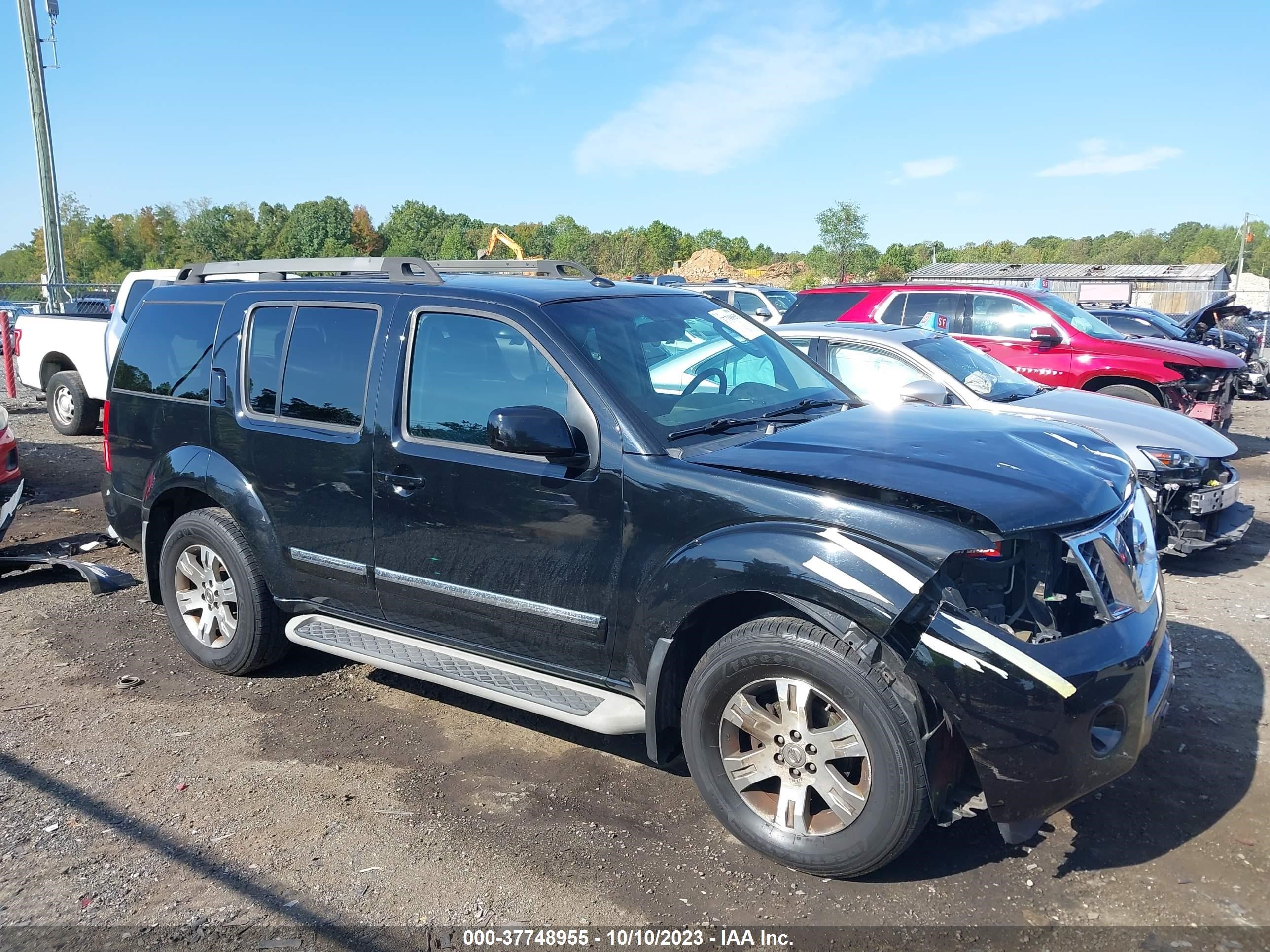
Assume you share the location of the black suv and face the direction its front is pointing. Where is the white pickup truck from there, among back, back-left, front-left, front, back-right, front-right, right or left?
back

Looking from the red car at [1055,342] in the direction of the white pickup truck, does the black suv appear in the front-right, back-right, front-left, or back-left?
front-left

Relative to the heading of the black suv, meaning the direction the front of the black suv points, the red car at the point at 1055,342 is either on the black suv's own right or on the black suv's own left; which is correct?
on the black suv's own left

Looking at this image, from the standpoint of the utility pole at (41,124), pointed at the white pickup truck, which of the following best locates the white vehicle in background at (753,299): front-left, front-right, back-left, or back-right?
front-left

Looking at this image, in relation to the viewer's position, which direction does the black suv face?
facing the viewer and to the right of the viewer

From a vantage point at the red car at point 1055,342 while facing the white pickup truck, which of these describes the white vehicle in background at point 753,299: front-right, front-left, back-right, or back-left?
front-right

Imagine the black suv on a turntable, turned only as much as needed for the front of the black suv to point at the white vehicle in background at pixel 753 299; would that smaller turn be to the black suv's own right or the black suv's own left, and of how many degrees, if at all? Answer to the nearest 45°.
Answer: approximately 135° to the black suv's own left

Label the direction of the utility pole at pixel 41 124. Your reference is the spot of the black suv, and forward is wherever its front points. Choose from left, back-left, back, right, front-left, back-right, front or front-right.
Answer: back

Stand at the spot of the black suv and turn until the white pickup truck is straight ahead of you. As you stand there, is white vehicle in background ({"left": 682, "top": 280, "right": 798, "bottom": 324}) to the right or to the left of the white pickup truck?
right

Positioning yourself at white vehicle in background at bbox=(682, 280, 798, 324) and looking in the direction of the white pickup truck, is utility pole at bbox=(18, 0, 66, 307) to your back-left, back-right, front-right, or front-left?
front-right
